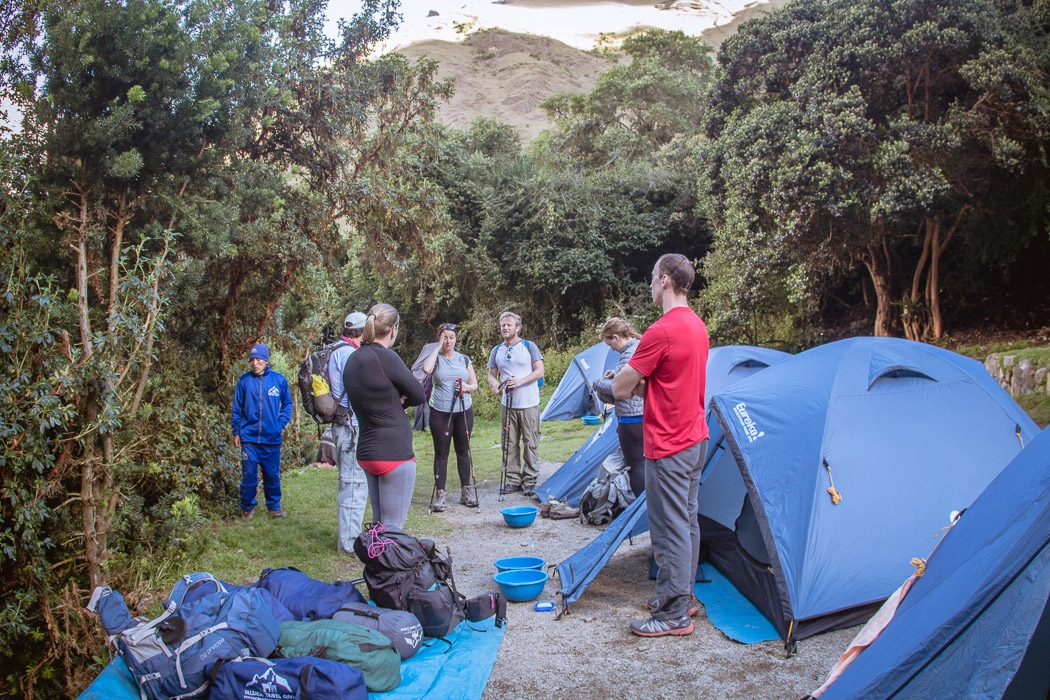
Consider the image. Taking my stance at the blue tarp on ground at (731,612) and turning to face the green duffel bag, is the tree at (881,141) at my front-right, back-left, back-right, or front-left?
back-right

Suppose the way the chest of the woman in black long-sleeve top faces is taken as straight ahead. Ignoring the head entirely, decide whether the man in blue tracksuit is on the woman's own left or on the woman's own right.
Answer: on the woman's own left

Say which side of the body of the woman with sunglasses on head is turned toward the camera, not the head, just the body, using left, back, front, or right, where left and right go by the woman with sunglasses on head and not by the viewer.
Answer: front

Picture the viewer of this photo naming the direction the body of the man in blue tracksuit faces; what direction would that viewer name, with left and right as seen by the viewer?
facing the viewer

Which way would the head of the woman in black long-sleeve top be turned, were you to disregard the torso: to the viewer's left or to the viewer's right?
to the viewer's right

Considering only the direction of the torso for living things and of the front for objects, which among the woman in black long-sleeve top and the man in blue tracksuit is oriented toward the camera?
the man in blue tracksuit

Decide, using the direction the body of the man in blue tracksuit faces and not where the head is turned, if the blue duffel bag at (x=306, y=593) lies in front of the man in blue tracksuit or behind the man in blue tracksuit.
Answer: in front

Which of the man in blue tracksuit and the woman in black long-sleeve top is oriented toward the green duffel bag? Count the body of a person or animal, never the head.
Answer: the man in blue tracksuit

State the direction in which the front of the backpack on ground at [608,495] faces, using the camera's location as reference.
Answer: facing the viewer and to the left of the viewer

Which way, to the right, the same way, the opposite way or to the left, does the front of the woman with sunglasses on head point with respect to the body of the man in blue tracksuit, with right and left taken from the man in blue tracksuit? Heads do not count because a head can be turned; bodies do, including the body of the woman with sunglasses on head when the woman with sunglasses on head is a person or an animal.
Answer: the same way

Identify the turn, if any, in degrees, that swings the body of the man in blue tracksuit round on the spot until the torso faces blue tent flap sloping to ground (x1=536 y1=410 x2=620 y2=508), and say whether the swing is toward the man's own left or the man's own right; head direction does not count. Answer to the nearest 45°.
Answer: approximately 90° to the man's own left

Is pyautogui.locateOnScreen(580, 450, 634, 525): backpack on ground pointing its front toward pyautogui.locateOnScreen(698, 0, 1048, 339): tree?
no

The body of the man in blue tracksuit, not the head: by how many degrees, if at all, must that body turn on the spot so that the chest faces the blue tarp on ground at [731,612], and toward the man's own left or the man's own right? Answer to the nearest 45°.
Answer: approximately 45° to the man's own left

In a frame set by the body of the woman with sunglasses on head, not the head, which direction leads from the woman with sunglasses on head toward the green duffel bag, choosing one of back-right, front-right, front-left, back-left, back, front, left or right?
front

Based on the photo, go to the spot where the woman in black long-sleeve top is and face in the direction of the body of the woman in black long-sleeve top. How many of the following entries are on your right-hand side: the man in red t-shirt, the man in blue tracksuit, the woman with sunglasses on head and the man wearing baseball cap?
1

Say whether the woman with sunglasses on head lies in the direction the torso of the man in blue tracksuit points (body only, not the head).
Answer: no

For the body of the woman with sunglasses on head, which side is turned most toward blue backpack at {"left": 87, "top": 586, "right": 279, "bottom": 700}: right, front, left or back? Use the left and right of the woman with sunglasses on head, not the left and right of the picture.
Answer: front
